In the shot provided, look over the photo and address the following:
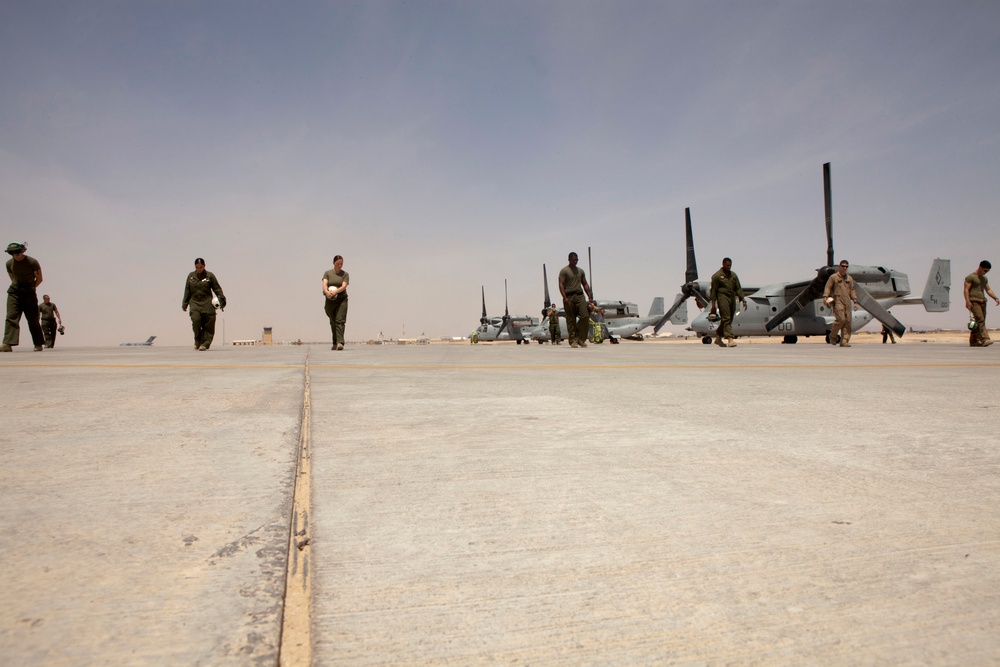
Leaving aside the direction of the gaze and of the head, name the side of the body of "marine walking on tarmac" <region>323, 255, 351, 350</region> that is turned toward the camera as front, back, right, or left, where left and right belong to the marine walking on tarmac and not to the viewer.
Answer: front

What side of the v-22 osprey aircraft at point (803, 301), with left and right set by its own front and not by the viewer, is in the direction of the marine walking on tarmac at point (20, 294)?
front

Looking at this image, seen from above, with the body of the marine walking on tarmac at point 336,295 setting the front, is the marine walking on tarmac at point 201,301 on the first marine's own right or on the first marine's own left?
on the first marine's own right

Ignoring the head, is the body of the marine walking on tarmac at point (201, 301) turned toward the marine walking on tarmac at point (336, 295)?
no

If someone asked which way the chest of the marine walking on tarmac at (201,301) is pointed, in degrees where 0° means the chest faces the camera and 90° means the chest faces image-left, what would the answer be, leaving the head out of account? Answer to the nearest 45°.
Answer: approximately 0°

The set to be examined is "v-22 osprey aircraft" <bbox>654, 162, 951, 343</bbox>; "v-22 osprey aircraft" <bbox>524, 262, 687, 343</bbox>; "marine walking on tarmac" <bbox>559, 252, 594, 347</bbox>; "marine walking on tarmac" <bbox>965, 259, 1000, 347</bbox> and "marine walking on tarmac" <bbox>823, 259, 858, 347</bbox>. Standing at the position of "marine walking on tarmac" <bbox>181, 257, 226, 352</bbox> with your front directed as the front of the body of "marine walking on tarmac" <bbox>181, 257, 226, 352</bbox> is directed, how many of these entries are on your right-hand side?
0

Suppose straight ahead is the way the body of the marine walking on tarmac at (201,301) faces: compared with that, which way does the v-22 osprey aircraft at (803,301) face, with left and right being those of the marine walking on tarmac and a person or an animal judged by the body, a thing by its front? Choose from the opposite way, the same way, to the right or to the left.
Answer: to the right

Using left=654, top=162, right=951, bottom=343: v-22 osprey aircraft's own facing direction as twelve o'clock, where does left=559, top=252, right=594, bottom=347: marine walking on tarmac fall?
The marine walking on tarmac is roughly at 11 o'clock from the v-22 osprey aircraft.

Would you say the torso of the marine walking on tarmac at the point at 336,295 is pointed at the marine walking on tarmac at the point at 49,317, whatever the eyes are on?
no

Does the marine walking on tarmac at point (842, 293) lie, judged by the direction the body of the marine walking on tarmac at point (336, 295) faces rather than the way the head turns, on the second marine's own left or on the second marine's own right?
on the second marine's own left

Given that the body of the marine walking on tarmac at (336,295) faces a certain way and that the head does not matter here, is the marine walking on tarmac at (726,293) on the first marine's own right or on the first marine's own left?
on the first marine's own left

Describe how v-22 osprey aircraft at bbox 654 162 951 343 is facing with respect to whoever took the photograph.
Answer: facing the viewer and to the left of the viewer

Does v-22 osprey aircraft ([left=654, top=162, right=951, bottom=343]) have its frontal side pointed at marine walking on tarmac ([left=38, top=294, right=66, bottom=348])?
yes

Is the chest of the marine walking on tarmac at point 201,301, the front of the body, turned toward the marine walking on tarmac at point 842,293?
no

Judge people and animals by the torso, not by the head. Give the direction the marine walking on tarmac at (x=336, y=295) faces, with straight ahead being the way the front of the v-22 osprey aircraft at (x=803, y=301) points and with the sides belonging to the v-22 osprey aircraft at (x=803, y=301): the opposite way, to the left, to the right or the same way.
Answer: to the left

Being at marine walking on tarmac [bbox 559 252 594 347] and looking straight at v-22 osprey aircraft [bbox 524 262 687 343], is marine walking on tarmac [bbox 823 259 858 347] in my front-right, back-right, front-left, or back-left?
front-right

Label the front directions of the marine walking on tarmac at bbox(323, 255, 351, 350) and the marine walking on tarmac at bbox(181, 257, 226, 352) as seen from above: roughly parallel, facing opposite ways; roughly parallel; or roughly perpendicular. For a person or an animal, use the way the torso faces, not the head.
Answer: roughly parallel

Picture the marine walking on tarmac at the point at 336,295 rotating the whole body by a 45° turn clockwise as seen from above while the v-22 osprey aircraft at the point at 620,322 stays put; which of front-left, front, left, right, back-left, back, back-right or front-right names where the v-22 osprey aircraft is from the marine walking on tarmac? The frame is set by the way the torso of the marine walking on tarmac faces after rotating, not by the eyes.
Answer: back

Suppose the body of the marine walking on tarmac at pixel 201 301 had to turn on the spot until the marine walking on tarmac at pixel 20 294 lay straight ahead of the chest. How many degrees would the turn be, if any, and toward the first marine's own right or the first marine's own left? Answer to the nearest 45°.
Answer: approximately 90° to the first marine's own right
